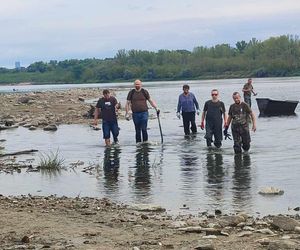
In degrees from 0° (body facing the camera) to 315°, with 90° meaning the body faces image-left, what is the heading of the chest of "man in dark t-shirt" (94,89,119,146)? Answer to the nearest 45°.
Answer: approximately 0°

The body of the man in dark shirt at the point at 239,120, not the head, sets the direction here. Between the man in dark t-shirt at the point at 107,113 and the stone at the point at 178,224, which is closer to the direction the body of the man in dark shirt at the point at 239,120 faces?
the stone

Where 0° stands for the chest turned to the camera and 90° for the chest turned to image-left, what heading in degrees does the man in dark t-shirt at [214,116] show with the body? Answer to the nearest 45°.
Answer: approximately 0°

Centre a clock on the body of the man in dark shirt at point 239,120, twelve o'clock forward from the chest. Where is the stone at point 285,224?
The stone is roughly at 12 o'clock from the man in dark shirt.

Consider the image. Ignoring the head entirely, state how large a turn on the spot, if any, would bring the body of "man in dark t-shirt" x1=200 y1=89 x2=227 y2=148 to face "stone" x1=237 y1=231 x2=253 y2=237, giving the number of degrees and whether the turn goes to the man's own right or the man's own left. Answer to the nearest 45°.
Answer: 0° — they already face it

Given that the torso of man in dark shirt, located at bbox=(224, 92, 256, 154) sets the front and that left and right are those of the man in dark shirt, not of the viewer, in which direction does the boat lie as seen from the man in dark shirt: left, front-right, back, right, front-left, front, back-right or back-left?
back

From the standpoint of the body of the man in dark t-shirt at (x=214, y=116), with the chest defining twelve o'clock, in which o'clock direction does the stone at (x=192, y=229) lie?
The stone is roughly at 12 o'clock from the man in dark t-shirt.

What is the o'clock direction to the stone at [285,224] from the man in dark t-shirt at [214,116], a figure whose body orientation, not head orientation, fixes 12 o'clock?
The stone is roughly at 12 o'clock from the man in dark t-shirt.

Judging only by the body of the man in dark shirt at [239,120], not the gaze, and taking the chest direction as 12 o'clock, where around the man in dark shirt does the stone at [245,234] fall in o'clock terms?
The stone is roughly at 12 o'clock from the man in dark shirt.

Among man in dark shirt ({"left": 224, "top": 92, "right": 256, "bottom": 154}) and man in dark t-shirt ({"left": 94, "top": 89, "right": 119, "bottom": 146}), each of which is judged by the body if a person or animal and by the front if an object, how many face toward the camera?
2
